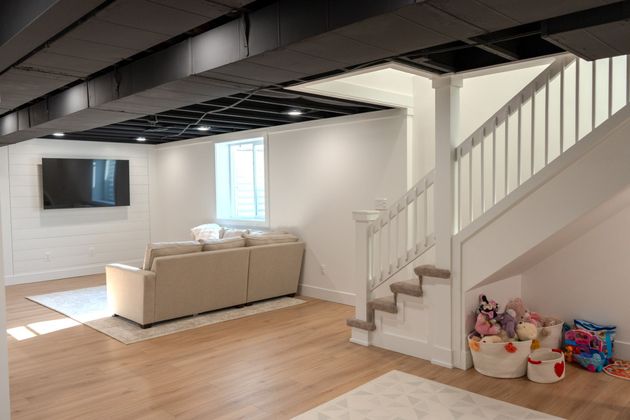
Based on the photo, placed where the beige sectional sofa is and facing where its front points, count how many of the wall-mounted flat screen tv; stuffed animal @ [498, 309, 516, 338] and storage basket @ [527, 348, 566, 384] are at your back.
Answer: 2

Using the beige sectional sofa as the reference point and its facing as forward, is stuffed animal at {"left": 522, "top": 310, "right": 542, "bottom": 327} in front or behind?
behind

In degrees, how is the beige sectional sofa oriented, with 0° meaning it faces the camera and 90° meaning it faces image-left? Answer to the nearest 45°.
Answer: approximately 135°

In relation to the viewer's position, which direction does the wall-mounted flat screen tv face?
facing the viewer

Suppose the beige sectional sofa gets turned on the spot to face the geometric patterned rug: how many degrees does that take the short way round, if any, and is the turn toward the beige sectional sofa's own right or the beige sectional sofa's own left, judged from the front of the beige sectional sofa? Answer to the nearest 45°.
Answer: approximately 180°

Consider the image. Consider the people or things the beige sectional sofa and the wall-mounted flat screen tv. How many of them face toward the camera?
1

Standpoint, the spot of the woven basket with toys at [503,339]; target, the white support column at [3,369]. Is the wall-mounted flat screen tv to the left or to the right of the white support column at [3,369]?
right

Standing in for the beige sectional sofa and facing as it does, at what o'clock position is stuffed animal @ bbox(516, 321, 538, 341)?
The stuffed animal is roughly at 6 o'clock from the beige sectional sofa.

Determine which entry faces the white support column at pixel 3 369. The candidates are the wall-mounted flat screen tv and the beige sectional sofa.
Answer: the wall-mounted flat screen tv

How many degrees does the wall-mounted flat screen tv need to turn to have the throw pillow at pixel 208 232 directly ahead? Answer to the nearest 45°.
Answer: approximately 45° to its left

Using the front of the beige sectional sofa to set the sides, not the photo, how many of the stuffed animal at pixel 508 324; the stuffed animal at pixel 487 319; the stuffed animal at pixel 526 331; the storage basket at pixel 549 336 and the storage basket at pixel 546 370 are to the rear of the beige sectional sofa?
5

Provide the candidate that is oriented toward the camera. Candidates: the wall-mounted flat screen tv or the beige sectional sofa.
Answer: the wall-mounted flat screen tv

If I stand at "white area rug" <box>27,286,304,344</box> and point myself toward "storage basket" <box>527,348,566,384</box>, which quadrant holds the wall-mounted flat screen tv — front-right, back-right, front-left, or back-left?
back-left
